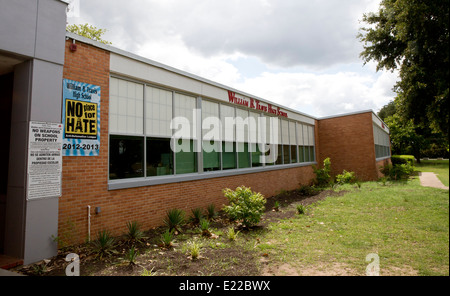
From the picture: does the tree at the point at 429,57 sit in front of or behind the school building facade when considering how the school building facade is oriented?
in front

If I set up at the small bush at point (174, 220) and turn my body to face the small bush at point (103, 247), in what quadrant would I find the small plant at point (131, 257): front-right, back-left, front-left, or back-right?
front-left

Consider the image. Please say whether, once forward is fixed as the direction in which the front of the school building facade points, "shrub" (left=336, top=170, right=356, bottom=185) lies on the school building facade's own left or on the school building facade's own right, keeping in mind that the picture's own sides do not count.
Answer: on the school building facade's own left

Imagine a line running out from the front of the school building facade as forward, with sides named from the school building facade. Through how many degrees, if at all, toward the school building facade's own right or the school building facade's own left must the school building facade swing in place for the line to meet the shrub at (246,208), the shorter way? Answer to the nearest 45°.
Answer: approximately 45° to the school building facade's own left

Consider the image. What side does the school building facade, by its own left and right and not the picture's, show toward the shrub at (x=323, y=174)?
left

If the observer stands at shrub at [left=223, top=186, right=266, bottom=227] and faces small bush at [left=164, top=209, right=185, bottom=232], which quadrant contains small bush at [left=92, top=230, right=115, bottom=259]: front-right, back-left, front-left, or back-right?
front-left

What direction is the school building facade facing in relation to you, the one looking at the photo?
facing the viewer and to the right of the viewer
